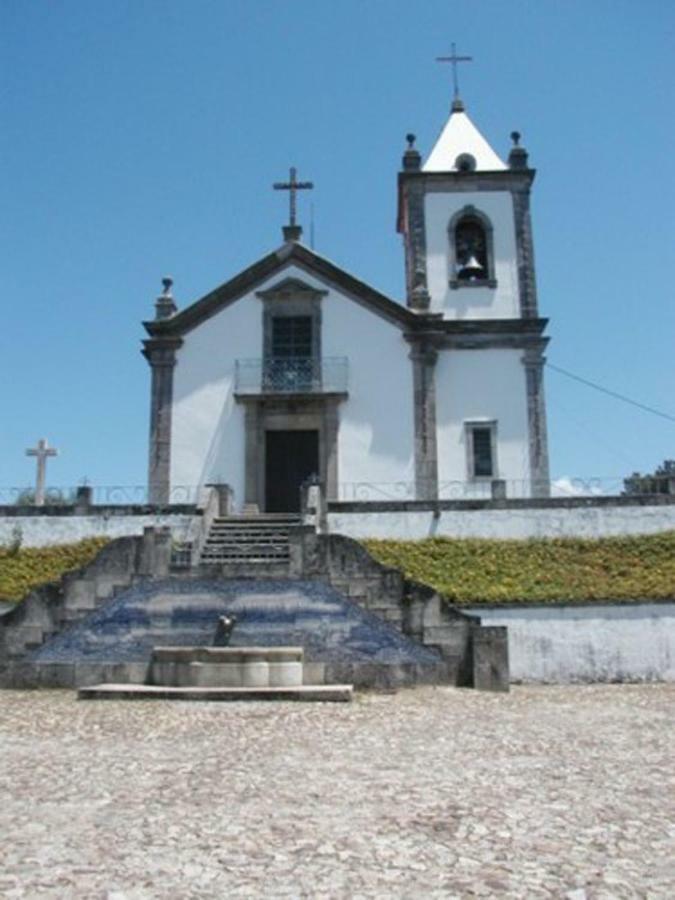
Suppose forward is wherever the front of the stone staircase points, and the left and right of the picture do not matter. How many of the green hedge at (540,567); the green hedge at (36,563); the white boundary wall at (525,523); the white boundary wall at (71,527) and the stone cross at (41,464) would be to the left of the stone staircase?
2

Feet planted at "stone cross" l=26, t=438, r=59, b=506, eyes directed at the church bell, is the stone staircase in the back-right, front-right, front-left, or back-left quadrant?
front-right

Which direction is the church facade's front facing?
toward the camera

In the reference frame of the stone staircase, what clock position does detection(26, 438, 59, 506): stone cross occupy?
The stone cross is roughly at 4 o'clock from the stone staircase.

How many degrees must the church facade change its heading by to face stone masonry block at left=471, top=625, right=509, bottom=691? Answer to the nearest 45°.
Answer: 0° — it already faces it

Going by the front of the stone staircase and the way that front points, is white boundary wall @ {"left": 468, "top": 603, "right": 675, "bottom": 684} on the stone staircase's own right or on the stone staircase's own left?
on the stone staircase's own left

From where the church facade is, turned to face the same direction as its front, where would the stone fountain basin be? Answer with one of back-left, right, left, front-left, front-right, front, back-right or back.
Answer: front

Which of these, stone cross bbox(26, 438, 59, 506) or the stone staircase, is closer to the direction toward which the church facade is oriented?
the stone staircase

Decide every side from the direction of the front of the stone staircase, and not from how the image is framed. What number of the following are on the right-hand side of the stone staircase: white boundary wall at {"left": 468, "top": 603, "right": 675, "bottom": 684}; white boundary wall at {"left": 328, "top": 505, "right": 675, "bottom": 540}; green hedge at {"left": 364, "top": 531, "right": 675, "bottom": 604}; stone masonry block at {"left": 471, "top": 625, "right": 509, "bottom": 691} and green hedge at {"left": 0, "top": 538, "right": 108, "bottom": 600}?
1

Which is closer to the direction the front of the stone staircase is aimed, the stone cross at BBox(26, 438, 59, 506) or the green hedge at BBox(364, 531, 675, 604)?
the green hedge

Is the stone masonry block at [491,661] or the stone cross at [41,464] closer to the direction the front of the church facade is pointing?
the stone masonry block

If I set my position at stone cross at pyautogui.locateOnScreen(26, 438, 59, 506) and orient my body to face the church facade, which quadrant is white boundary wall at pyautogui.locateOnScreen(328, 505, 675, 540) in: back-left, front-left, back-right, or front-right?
front-right

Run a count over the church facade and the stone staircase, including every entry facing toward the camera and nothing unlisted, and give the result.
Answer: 2

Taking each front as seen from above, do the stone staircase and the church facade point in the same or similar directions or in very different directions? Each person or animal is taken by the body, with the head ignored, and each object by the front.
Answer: same or similar directions

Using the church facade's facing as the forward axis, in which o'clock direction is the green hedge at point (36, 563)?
The green hedge is roughly at 2 o'clock from the church facade.
